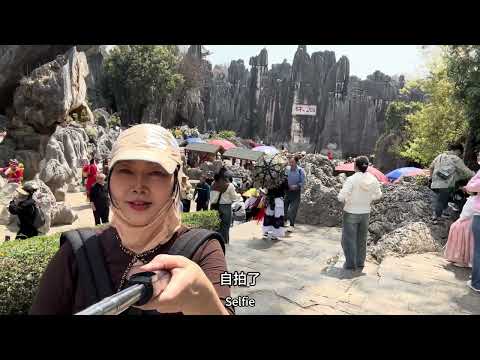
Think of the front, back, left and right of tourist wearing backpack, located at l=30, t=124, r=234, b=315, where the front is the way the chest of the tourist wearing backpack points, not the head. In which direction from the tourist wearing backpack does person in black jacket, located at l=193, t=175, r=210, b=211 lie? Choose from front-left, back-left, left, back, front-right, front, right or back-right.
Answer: back

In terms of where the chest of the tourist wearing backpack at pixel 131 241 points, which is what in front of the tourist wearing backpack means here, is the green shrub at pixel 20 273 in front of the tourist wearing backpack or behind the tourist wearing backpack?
behind

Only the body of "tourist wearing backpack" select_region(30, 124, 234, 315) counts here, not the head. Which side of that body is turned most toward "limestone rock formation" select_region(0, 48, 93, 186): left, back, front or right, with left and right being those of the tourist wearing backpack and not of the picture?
back

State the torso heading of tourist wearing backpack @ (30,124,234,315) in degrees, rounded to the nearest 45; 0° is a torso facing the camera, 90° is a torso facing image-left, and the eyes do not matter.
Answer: approximately 0°

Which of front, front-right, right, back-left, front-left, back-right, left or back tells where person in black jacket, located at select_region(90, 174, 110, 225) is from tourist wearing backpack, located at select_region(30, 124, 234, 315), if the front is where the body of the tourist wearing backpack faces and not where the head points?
back

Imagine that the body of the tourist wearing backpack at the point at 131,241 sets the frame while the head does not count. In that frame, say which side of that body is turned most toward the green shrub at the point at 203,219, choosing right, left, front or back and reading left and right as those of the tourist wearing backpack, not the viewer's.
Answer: back

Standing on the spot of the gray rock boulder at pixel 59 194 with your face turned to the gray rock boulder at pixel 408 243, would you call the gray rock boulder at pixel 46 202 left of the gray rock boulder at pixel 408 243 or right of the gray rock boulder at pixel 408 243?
right

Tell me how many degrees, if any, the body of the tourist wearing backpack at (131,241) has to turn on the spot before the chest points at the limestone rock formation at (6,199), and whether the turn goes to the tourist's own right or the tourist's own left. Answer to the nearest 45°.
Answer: approximately 180°

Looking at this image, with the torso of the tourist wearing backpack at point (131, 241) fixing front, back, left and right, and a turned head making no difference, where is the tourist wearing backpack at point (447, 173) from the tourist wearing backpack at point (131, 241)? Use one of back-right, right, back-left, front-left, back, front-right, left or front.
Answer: back-left

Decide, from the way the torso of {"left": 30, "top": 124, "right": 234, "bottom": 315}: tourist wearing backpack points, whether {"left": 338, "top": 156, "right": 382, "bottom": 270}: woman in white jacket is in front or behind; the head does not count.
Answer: behind
